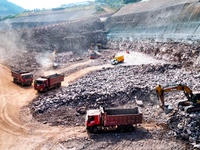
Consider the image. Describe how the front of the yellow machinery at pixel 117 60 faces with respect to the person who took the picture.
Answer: facing the viewer and to the left of the viewer

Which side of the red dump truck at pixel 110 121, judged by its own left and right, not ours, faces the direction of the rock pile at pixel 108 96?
right

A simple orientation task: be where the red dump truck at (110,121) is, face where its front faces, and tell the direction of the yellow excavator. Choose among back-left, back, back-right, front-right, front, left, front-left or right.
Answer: back

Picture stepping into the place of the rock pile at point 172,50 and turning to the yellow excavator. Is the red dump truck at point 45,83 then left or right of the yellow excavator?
right

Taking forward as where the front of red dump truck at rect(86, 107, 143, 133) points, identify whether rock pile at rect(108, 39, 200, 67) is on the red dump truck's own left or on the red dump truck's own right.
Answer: on the red dump truck's own right

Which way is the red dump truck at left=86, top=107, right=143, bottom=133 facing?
to the viewer's left

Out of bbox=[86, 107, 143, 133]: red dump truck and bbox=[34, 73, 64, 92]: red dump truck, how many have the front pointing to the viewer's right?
0

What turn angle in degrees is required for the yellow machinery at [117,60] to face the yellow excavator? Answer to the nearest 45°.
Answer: approximately 45° to its left

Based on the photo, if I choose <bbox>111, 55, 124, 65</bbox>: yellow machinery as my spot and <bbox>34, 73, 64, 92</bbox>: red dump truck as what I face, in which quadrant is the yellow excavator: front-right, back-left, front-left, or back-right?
front-left

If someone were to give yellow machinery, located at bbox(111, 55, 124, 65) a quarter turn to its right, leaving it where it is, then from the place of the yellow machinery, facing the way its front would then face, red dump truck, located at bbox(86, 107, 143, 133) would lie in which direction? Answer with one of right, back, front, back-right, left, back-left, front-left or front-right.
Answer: back-left

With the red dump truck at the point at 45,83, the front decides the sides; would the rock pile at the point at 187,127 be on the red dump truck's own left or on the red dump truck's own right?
on the red dump truck's own left

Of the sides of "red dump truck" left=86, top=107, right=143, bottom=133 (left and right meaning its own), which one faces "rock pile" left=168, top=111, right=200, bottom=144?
back
